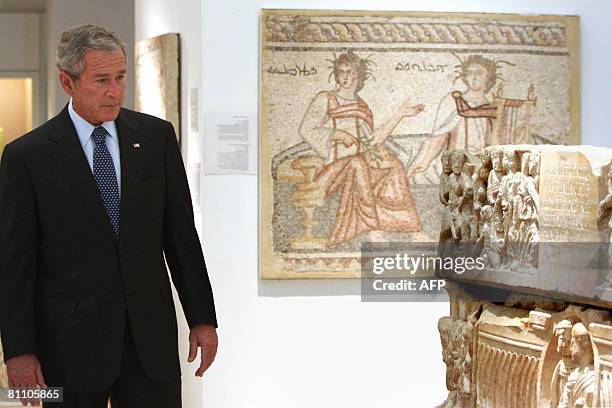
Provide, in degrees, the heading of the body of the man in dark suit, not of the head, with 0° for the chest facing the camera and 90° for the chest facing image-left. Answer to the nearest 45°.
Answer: approximately 315°

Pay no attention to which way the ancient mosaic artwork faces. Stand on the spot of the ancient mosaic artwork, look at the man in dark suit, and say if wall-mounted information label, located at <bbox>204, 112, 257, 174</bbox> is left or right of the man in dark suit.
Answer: right

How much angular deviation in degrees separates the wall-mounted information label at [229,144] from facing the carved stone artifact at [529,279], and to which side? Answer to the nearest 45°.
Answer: approximately 45° to its left

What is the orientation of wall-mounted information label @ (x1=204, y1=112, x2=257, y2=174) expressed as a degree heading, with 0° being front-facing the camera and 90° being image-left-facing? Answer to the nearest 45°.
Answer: approximately 0°

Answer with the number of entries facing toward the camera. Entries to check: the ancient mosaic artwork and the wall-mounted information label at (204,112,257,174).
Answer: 2

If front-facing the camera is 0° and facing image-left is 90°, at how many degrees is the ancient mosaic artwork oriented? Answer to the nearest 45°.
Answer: approximately 0°

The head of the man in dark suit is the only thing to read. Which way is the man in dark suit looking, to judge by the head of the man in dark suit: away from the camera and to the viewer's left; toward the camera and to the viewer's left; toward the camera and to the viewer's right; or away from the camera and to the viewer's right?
toward the camera and to the viewer's right

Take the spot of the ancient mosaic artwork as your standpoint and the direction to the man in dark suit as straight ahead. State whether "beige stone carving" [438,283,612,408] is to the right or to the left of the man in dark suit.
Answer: left

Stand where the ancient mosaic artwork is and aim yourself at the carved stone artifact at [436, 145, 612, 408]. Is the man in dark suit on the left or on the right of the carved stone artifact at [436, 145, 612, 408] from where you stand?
right
